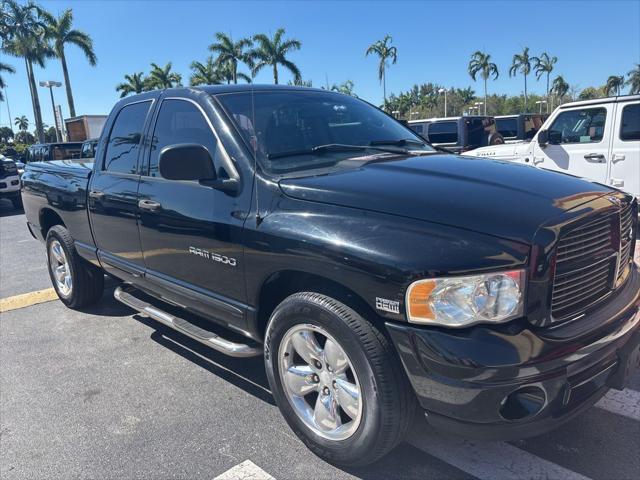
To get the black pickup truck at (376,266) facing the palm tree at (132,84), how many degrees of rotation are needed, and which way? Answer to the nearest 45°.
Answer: approximately 135° to its left

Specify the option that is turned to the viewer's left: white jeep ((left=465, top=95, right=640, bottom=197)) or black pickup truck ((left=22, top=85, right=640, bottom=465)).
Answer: the white jeep

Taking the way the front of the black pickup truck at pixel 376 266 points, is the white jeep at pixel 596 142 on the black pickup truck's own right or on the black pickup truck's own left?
on the black pickup truck's own left

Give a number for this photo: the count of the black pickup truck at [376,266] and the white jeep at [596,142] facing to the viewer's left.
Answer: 1

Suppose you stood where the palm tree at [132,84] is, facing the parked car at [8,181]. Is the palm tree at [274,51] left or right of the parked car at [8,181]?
left

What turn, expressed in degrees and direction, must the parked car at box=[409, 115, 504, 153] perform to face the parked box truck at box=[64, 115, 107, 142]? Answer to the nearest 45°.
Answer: approximately 45° to its left

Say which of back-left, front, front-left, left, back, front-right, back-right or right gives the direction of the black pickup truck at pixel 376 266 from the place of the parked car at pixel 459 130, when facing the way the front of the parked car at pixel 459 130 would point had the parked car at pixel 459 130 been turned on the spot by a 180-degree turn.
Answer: front-right

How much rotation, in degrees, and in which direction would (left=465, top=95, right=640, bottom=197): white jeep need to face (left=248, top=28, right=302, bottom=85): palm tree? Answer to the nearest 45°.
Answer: approximately 45° to its right

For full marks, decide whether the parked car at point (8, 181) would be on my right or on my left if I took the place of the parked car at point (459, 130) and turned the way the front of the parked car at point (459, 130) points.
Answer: on my left

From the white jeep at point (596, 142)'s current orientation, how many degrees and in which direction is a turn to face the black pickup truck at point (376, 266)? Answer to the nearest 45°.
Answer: approximately 90° to its left

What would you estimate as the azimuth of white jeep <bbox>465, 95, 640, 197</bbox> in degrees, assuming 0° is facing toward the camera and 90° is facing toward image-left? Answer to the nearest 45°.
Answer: approximately 90°

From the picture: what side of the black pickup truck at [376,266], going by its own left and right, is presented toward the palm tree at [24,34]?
back
